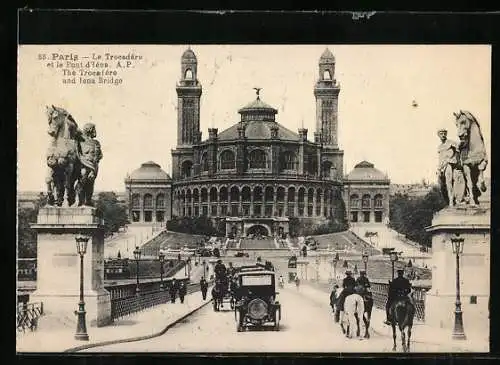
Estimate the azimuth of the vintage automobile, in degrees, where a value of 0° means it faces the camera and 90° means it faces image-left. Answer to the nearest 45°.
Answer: approximately 0°

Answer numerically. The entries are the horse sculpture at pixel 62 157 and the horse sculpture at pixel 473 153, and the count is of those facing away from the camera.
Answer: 0

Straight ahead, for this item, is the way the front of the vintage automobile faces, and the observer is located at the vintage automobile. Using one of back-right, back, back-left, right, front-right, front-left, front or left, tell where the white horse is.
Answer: left

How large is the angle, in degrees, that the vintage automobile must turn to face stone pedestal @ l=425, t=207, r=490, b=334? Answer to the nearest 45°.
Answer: approximately 90° to its left

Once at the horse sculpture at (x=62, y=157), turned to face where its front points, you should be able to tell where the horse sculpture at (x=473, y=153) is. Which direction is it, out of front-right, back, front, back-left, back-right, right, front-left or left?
back-left

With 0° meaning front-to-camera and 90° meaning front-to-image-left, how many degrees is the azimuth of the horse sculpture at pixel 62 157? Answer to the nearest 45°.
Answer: approximately 45°
